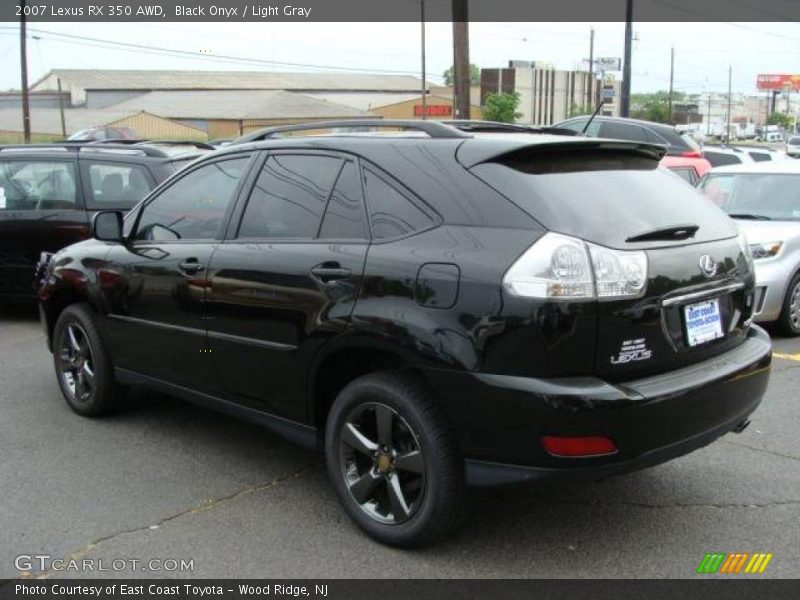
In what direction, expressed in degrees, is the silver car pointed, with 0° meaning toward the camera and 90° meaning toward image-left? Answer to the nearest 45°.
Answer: approximately 45°

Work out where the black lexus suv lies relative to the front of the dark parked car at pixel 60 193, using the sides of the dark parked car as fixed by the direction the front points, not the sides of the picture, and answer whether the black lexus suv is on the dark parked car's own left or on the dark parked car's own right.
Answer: on the dark parked car's own left

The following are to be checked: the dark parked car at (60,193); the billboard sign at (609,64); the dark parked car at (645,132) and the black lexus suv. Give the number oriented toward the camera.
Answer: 1

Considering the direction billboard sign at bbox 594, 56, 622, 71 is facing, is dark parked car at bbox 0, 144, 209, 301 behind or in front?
in front

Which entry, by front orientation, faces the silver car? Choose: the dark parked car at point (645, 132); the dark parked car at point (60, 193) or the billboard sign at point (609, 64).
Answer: the billboard sign

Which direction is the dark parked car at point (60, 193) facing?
to the viewer's left

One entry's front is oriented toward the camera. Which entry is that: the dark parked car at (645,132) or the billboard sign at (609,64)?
the billboard sign

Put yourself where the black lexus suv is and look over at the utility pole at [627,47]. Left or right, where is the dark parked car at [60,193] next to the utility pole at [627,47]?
left

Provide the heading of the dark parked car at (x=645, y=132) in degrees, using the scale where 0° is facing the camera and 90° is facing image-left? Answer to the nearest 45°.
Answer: approximately 135°

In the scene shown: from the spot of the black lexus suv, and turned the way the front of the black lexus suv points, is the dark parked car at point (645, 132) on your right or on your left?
on your right

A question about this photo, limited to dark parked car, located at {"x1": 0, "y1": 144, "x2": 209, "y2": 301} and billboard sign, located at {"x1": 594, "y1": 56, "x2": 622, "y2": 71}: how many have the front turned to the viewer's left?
1

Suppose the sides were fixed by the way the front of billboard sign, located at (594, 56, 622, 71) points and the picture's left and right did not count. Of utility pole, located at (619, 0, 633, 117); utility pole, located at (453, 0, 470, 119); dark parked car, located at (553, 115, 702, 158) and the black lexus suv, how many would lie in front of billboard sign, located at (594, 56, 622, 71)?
4

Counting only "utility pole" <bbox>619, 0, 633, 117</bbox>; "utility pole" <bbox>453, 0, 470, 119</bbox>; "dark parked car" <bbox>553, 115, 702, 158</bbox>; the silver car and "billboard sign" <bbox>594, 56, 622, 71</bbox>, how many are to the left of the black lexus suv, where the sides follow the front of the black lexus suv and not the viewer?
0

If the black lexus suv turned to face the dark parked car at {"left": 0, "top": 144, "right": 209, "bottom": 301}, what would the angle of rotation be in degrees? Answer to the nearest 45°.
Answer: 0° — it already faces it

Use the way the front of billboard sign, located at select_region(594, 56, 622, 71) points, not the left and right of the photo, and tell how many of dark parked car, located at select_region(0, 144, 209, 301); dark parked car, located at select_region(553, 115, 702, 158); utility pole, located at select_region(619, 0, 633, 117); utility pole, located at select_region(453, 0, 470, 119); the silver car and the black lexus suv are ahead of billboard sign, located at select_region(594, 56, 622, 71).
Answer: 6

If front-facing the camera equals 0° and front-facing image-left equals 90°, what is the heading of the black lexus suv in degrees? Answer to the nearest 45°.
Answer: approximately 135°

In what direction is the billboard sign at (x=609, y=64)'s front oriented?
toward the camera

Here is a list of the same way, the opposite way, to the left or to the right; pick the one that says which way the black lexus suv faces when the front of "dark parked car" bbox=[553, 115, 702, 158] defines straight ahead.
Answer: the same way
